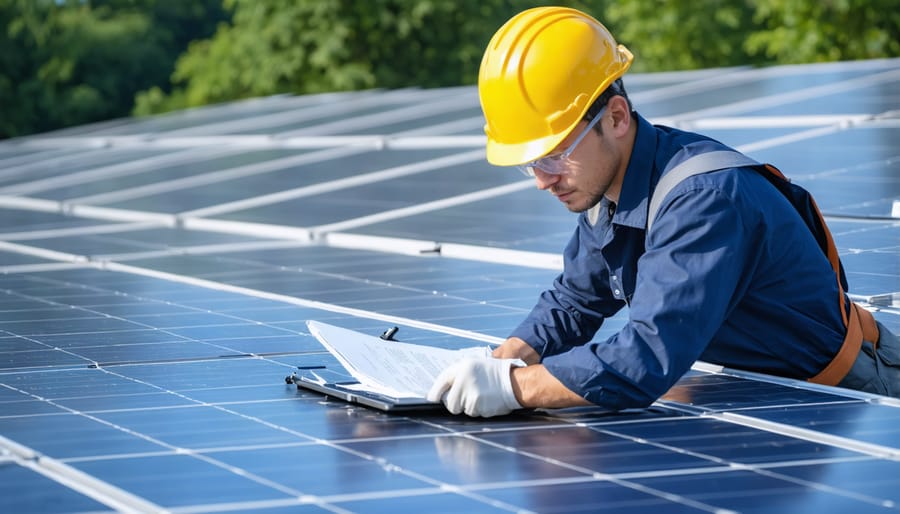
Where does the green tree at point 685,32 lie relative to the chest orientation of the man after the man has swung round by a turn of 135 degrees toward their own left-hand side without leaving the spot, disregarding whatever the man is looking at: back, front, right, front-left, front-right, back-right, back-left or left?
left

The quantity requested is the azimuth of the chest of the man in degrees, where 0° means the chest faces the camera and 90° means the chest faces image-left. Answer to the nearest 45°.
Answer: approximately 45°

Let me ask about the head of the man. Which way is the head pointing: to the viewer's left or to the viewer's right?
to the viewer's left
